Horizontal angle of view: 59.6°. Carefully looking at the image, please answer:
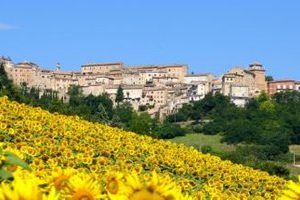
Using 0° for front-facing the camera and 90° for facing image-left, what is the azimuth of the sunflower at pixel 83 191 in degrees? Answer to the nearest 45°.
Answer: approximately 0°

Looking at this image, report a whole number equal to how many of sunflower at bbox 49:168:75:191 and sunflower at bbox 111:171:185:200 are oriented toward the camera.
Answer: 2

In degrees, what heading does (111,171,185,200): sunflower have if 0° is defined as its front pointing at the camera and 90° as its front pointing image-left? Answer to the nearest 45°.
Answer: approximately 0°

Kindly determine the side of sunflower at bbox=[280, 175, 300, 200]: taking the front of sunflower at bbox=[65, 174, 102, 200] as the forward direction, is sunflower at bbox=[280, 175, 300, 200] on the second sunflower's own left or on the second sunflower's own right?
on the second sunflower's own left

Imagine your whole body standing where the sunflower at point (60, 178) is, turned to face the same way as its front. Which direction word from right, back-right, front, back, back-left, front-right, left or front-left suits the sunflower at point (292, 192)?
front-left

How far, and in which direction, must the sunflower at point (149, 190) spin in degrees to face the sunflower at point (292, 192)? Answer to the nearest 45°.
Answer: approximately 90° to its left
